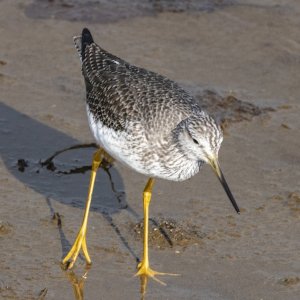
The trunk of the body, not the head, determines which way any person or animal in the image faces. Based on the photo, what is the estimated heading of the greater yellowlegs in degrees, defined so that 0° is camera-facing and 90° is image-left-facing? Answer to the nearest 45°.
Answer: approximately 315°
